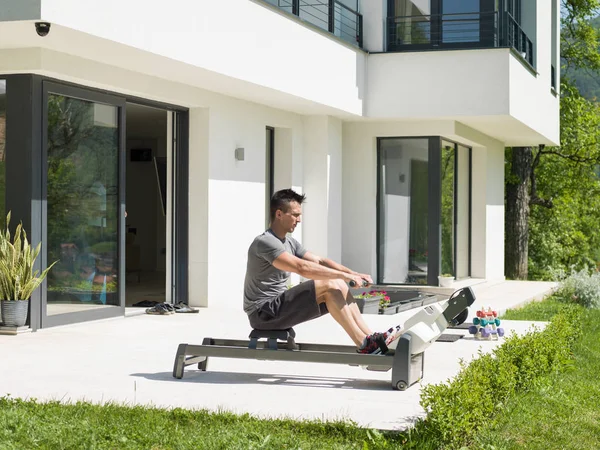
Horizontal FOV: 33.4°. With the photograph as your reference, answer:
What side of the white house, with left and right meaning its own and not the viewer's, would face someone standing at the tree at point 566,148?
left

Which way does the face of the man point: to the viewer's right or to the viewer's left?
to the viewer's right

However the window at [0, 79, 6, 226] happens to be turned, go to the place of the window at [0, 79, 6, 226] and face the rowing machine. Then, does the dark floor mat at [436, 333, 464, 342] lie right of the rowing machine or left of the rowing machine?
left

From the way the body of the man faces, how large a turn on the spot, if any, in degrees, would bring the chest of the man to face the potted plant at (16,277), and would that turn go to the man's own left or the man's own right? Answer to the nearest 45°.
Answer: approximately 135° to the man's own left

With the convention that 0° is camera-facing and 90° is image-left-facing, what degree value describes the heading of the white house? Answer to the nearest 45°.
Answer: approximately 315°

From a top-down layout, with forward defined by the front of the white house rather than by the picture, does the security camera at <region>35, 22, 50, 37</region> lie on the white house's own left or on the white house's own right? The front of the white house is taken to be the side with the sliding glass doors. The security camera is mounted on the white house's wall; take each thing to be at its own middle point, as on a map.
on the white house's own right

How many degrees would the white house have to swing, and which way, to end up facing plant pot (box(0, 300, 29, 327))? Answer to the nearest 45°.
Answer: approximately 90° to its right

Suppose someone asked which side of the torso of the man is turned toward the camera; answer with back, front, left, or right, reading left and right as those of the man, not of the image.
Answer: right

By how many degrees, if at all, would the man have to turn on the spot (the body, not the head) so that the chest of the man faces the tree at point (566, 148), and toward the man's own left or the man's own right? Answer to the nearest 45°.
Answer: approximately 90° to the man's own left

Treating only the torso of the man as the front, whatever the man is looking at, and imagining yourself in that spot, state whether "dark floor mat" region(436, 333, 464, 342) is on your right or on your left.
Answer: on your left
